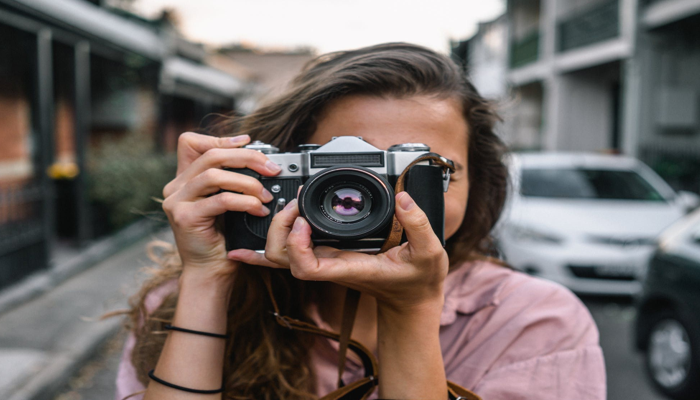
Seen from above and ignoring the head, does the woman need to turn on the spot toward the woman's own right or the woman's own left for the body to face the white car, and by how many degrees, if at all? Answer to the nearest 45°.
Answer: approximately 135° to the woman's own left

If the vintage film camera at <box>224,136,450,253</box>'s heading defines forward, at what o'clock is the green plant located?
The green plant is roughly at 5 o'clock from the vintage film camera.

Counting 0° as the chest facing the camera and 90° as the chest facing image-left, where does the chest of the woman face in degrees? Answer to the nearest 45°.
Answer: approximately 0°

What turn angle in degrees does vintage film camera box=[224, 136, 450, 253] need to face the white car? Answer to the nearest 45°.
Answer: approximately 135° to its left

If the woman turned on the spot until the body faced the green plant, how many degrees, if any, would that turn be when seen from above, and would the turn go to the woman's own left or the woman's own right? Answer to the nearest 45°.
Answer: approximately 135° to the woman's own right
